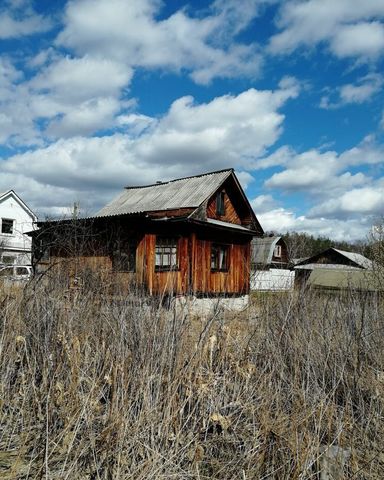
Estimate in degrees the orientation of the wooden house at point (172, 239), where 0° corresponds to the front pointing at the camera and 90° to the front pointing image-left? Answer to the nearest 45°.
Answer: approximately 315°

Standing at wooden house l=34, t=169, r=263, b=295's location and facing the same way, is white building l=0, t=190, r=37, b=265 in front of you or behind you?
behind
